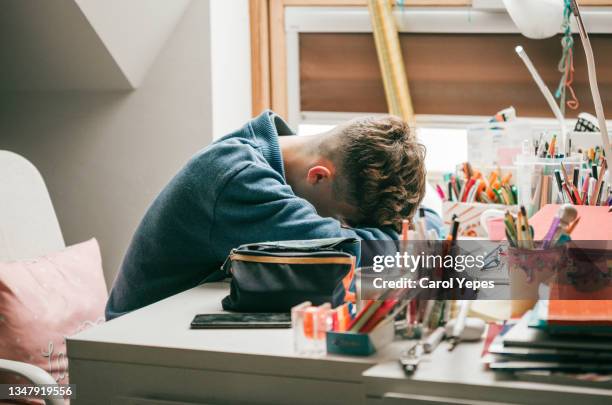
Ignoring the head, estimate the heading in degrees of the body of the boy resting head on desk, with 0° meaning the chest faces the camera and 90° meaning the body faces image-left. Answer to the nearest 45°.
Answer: approximately 270°

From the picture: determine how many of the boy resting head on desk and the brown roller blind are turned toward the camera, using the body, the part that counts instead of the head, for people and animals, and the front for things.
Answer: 1

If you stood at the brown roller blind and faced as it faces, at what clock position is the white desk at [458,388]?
The white desk is roughly at 12 o'clock from the brown roller blind.

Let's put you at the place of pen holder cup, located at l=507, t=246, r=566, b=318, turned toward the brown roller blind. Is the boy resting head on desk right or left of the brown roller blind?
left

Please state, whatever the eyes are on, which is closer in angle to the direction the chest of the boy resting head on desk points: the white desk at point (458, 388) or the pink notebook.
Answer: the pink notebook

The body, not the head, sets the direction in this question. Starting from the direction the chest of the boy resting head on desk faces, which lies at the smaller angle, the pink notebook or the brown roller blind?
the pink notebook

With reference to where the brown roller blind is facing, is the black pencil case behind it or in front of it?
in front

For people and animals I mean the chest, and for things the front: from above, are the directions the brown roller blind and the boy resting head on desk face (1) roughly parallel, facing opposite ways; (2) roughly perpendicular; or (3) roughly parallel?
roughly perpendicular

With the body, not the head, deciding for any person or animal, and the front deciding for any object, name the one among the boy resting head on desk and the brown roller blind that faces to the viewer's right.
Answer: the boy resting head on desk

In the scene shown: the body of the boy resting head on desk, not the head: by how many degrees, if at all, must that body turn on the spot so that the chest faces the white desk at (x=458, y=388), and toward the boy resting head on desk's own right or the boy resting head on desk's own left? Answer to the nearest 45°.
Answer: approximately 90° to the boy resting head on desk's own right

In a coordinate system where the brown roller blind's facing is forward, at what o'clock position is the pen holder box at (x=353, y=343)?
The pen holder box is roughly at 12 o'clock from the brown roller blind.

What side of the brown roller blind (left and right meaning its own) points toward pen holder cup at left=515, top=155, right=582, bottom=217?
front
